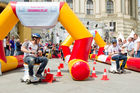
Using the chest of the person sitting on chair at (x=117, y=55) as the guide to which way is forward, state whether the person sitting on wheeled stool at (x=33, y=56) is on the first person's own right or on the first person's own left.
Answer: on the first person's own right

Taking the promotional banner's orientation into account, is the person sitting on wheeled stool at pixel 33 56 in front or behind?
in front

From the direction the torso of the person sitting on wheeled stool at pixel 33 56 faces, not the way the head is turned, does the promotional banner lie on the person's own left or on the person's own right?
on the person's own left

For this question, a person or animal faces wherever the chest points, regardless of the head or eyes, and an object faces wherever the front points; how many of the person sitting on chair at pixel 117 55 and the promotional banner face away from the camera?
0

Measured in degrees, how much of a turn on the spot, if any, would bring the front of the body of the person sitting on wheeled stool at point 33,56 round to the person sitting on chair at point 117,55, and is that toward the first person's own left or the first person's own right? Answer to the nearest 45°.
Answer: approximately 90° to the first person's own left

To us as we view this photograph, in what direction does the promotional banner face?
facing the viewer

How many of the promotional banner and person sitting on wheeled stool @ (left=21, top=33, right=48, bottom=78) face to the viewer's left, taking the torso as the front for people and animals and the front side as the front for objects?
0

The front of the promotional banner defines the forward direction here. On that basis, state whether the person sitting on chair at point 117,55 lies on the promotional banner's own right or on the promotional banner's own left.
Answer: on the promotional banner's own left

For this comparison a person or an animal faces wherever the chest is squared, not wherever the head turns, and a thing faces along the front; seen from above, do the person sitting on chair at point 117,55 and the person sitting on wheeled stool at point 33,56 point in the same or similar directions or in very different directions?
same or similar directions

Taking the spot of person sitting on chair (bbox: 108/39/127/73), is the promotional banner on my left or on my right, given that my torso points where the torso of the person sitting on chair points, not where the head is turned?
on my right

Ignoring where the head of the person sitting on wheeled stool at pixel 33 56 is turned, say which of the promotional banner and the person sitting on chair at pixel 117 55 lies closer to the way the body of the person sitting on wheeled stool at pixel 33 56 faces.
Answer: the person sitting on chair

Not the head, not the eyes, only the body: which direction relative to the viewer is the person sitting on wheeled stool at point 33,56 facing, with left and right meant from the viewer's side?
facing the viewer and to the right of the viewer

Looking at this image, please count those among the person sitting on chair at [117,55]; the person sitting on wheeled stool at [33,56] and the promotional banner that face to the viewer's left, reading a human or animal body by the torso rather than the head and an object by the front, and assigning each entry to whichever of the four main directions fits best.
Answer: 0
